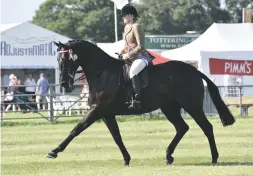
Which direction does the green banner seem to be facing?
toward the camera

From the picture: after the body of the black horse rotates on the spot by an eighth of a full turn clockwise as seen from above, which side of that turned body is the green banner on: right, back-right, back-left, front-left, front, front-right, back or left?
front-right

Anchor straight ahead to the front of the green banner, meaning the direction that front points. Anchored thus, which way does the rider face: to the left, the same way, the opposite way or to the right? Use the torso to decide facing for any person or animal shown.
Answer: to the right

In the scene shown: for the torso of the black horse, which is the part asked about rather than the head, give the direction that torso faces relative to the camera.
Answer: to the viewer's left

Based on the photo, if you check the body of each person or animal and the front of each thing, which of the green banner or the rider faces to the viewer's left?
the rider

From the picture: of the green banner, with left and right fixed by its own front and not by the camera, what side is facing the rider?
front

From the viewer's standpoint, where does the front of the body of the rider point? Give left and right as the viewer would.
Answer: facing to the left of the viewer

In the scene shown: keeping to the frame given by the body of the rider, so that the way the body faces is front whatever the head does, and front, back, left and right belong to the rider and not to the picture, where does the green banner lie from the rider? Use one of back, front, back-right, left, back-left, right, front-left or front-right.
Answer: right

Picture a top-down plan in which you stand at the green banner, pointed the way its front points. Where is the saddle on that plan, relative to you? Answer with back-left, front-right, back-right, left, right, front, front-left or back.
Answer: front

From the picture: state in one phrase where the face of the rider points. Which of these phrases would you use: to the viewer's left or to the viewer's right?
to the viewer's left
